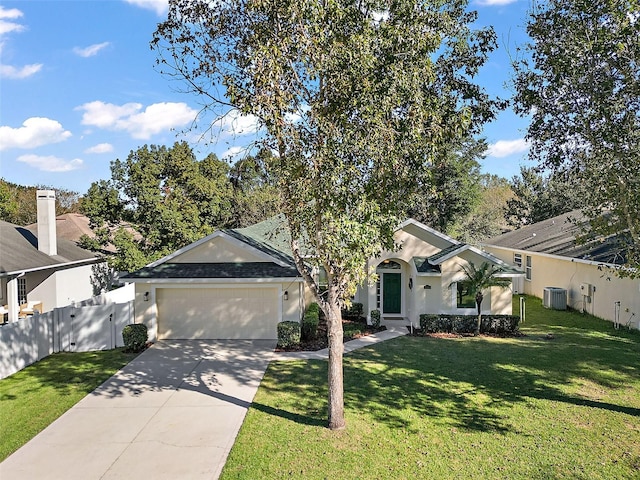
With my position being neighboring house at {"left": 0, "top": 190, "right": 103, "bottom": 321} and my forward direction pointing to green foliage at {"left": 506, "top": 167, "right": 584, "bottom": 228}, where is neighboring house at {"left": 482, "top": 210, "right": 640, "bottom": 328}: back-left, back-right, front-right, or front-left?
front-right

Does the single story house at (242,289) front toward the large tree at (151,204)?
no

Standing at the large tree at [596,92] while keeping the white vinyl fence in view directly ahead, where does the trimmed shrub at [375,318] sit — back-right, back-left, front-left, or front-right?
front-right

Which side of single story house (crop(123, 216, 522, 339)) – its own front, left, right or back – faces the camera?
front

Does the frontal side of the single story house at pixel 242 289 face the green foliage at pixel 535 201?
no
